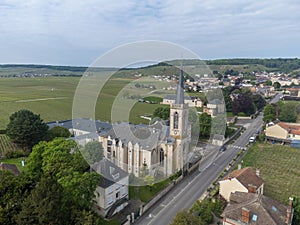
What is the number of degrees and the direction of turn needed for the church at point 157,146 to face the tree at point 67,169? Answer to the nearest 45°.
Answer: approximately 90° to its right

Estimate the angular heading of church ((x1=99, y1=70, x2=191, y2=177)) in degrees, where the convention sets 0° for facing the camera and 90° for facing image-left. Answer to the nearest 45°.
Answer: approximately 315°

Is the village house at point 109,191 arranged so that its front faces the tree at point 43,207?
no

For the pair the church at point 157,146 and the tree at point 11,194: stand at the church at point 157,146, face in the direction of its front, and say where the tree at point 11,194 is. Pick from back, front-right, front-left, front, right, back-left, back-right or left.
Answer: right

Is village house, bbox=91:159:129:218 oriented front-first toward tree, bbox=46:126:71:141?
no

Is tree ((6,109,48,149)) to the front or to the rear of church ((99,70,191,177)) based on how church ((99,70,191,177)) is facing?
to the rear

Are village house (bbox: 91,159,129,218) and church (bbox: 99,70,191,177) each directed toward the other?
no

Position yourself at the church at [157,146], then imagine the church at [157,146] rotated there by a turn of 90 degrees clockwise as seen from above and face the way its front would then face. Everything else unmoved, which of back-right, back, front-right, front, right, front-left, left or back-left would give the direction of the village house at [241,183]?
left

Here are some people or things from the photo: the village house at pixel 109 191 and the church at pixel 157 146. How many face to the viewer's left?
0

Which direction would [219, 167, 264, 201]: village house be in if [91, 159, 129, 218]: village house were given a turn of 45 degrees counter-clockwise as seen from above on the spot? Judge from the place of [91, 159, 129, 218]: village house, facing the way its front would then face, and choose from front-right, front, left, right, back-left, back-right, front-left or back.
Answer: front

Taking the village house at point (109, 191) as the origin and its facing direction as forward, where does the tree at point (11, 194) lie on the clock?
The tree is roughly at 4 o'clock from the village house.

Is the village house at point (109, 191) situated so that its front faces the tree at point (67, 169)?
no

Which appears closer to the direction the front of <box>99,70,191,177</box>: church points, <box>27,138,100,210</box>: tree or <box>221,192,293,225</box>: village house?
the village house

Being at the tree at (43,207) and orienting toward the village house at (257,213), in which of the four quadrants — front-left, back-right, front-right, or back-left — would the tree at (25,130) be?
back-left

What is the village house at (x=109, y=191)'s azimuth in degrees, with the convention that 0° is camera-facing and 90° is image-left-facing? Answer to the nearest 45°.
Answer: approximately 315°
